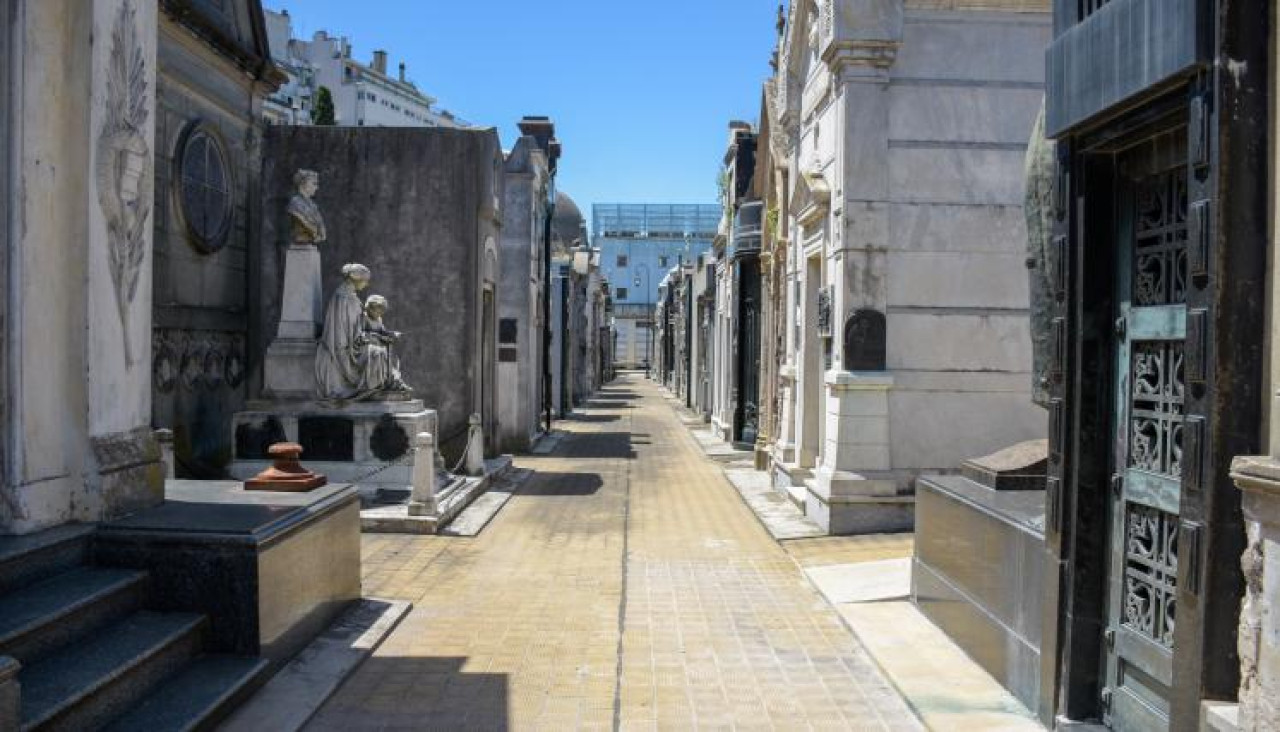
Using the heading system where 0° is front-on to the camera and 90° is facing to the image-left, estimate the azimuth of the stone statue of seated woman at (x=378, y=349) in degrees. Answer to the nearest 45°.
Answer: approximately 315°

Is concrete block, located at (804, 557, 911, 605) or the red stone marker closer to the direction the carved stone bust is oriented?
the concrete block

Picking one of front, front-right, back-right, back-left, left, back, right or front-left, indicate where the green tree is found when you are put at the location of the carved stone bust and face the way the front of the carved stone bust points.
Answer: back-left

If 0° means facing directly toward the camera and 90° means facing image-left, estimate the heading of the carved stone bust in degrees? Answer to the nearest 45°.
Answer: approximately 315°

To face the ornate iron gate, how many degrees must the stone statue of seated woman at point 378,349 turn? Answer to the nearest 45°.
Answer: approximately 45° to its right

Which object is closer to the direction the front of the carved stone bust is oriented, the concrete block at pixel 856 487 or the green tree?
the concrete block

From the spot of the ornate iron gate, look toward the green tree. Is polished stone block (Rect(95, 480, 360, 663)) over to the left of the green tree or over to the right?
left

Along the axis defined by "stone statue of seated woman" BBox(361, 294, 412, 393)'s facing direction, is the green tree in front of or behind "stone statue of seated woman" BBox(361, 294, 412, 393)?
behind
